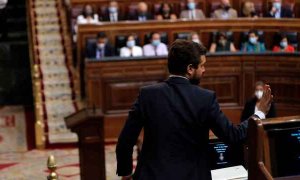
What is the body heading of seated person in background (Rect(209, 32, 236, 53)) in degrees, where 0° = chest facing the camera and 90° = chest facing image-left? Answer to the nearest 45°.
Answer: approximately 0°

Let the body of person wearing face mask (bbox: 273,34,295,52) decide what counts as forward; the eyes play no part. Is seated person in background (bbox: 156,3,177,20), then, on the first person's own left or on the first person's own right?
on the first person's own right

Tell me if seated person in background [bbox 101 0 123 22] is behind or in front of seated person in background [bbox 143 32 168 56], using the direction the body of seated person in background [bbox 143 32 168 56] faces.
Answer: behind

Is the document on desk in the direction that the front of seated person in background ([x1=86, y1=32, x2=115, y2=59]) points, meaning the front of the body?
yes

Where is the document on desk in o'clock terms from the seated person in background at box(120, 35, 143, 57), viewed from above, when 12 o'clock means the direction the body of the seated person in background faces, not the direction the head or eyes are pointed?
The document on desk is roughly at 12 o'clock from the seated person in background.

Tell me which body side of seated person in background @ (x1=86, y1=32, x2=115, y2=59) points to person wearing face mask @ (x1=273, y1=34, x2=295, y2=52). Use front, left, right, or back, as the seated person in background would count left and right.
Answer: left

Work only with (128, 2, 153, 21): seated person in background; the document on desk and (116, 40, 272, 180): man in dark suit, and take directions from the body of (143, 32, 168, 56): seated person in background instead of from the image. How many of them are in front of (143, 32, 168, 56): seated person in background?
2

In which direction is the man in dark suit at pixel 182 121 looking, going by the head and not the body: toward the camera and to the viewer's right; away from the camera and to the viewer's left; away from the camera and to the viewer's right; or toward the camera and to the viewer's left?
away from the camera and to the viewer's right

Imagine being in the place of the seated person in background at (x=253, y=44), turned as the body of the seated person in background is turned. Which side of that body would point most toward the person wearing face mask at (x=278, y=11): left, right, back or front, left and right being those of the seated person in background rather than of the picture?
back

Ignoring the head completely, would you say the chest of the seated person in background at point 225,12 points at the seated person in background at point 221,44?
yes

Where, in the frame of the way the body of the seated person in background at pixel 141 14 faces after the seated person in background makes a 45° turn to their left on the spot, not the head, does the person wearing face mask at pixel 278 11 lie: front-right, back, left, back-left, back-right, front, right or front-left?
front-left

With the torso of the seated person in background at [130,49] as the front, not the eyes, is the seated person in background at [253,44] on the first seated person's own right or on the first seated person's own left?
on the first seated person's own left
